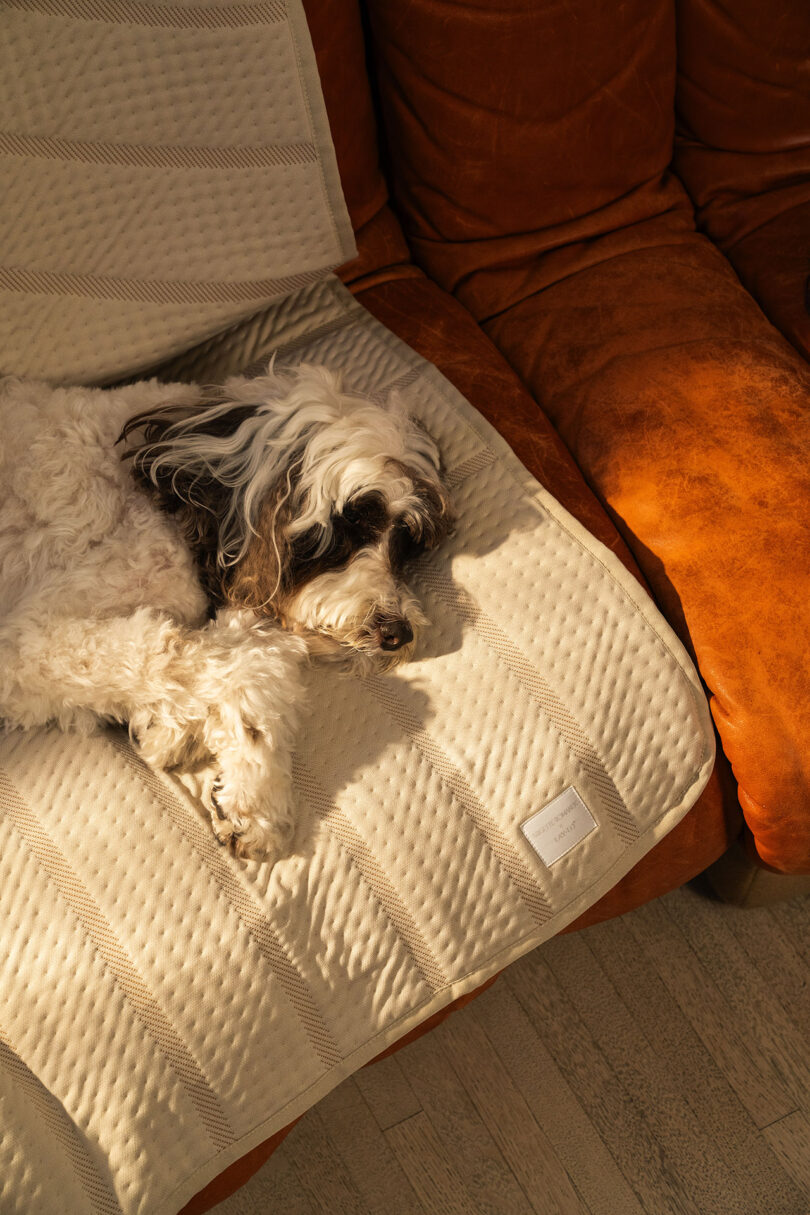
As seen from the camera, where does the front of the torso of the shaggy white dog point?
to the viewer's right

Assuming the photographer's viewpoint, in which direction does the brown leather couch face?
facing the viewer and to the right of the viewer
